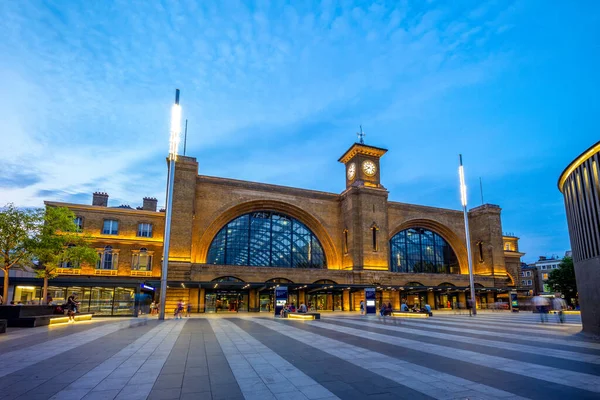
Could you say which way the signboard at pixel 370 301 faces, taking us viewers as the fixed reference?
facing the viewer

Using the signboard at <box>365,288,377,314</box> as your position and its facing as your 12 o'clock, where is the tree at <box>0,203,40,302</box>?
The tree is roughly at 2 o'clock from the signboard.

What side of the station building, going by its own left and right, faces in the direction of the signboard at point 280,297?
front

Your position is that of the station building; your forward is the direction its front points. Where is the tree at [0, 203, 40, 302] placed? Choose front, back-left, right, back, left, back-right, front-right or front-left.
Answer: right

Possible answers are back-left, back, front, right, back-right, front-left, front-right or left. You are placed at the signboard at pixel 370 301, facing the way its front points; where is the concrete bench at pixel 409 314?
front-left

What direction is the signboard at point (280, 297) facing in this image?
toward the camera

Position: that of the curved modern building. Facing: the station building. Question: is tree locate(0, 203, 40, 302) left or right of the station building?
left

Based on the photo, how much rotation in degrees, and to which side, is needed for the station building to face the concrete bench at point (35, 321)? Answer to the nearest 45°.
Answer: approximately 45° to its right

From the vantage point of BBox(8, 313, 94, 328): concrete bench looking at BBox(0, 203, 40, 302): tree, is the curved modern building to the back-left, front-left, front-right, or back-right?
back-right

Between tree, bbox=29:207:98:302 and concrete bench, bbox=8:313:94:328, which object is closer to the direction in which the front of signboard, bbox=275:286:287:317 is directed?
the concrete bench

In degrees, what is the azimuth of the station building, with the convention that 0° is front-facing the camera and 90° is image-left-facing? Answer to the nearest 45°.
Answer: approximately 315°

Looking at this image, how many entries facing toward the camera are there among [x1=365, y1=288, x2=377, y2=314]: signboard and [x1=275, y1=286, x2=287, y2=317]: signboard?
2

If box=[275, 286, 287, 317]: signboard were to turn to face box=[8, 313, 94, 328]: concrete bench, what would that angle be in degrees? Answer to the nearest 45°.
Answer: approximately 45° to its right

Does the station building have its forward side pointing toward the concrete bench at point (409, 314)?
yes
